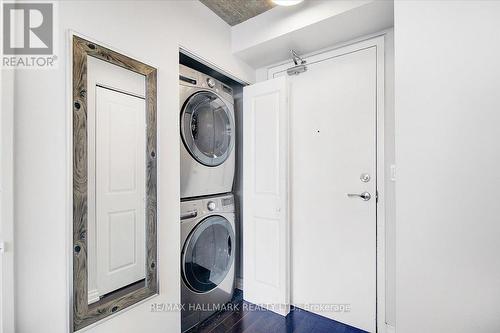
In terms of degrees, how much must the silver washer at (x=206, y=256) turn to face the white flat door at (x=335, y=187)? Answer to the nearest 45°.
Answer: approximately 45° to its left

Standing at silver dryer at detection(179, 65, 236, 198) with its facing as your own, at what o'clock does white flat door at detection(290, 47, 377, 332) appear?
The white flat door is roughly at 11 o'clock from the silver dryer.

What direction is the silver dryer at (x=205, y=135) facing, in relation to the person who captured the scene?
facing the viewer and to the right of the viewer

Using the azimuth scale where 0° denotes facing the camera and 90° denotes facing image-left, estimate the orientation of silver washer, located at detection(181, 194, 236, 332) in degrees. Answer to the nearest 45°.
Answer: approximately 315°
